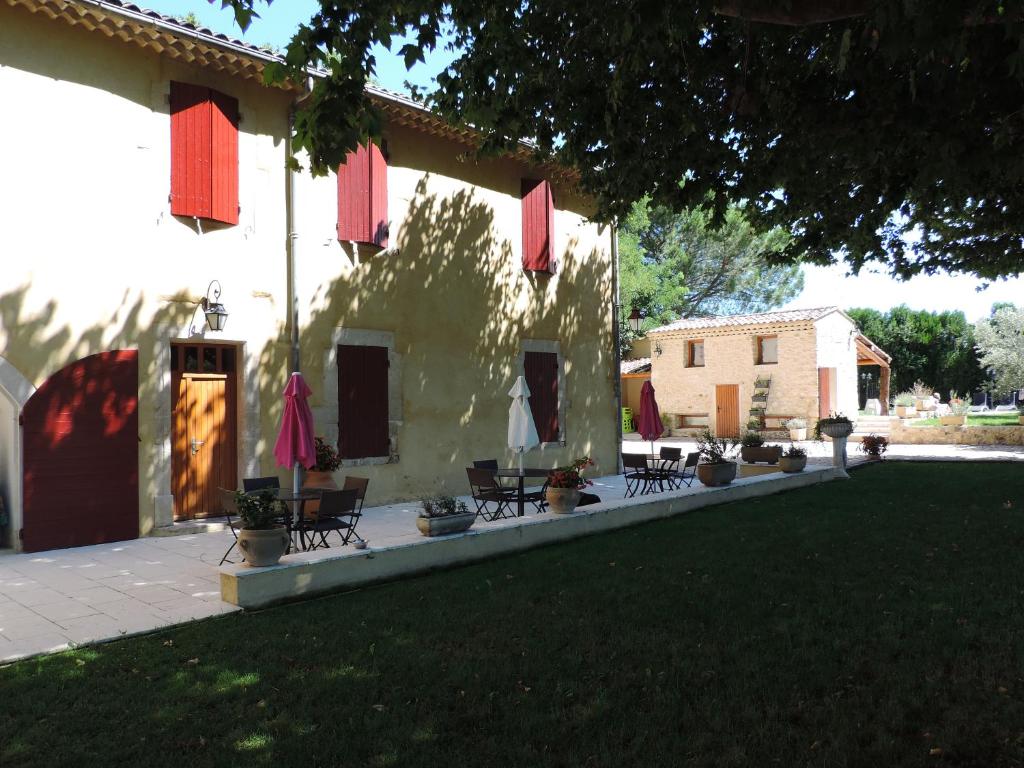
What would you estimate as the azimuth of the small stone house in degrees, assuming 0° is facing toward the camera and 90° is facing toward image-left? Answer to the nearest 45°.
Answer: approximately 45°

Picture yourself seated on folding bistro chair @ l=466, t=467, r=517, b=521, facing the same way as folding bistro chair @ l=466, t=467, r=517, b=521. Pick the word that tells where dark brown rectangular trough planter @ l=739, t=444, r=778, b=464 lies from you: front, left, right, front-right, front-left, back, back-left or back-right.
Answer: front

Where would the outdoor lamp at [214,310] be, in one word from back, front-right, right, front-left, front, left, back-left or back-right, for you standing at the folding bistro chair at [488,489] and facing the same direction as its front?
back-left

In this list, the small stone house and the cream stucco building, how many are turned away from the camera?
0

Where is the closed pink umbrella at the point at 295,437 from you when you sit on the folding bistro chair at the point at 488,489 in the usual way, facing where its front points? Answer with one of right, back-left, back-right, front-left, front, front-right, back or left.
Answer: back

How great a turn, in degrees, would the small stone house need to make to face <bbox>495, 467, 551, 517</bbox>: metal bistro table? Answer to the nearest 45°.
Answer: approximately 45° to its left

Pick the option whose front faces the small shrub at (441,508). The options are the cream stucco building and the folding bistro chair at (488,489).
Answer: the cream stucco building

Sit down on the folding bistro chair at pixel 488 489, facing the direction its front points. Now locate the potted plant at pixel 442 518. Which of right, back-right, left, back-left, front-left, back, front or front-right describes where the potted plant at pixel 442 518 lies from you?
back-right

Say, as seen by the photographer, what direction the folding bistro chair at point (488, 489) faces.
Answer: facing away from the viewer and to the right of the viewer

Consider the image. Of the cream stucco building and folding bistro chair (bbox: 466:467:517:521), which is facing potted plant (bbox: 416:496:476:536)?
the cream stucco building

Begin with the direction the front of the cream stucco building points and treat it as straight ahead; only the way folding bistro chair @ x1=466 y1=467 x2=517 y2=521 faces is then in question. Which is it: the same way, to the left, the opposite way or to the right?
to the left

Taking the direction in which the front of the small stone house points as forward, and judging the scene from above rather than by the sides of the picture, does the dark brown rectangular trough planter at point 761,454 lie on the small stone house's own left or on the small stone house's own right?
on the small stone house's own left

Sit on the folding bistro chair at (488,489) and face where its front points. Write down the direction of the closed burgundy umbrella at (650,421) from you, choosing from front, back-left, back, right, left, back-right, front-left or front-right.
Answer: front

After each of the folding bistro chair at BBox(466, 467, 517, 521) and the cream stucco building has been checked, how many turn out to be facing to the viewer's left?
0
